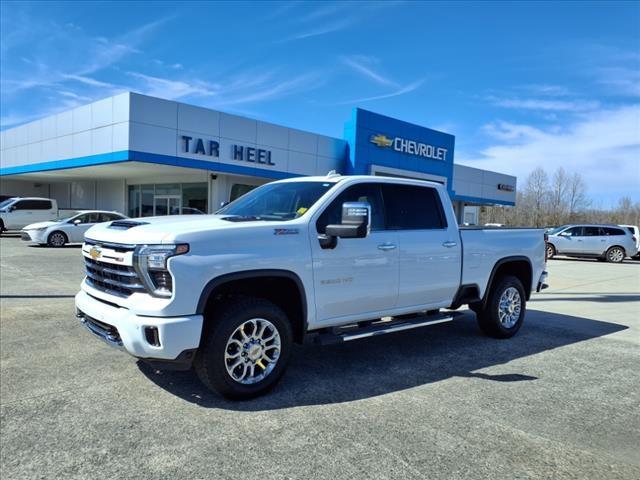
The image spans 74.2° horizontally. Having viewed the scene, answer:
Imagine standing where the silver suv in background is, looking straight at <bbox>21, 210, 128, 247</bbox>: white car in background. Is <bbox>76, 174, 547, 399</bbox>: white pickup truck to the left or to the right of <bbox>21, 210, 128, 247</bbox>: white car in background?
left

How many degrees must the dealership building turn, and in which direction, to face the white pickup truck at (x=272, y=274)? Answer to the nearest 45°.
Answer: approximately 45° to its right

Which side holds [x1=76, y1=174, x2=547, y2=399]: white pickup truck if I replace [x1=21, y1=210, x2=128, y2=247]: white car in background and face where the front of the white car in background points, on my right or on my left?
on my left

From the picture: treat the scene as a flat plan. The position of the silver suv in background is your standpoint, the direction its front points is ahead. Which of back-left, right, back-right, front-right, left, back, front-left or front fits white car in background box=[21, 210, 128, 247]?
front-left

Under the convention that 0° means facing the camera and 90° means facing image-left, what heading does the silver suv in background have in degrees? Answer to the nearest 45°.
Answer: approximately 90°

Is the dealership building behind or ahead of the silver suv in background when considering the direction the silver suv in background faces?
ahead

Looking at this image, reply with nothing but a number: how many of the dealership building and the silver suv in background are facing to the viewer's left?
1

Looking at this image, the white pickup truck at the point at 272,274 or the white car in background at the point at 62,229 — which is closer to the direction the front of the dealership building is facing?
the white pickup truck

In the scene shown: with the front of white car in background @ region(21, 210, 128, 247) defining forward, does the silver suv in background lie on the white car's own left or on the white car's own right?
on the white car's own left

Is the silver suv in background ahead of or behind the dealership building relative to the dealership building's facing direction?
ahead

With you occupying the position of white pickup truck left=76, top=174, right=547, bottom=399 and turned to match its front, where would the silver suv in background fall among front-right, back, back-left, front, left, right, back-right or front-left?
back

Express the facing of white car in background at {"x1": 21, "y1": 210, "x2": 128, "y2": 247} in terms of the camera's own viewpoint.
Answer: facing the viewer and to the left of the viewer
